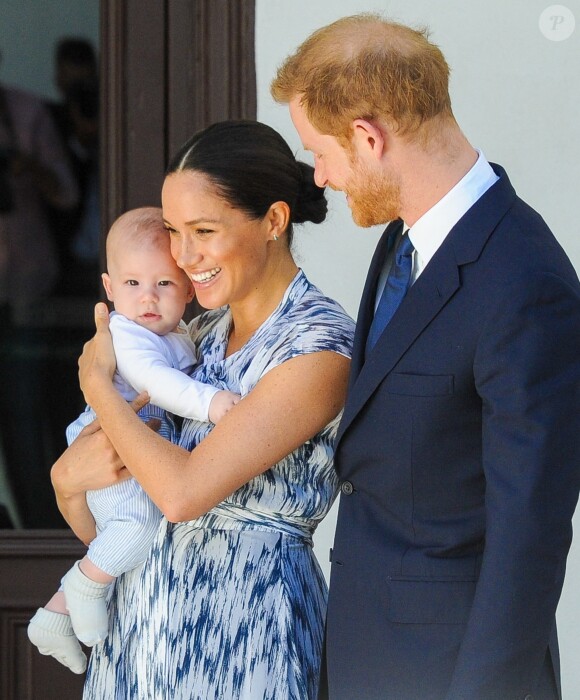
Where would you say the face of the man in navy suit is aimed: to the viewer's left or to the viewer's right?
to the viewer's left

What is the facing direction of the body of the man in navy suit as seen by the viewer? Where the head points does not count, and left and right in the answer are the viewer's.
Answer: facing the viewer and to the left of the viewer

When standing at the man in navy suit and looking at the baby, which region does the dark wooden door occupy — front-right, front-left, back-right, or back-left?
front-right

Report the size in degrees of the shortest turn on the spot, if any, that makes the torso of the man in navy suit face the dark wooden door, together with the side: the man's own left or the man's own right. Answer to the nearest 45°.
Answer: approximately 90° to the man's own right

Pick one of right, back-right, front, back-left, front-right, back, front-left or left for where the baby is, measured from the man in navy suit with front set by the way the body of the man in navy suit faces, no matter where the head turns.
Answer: right

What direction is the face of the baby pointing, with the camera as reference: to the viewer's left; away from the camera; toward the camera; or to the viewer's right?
toward the camera
